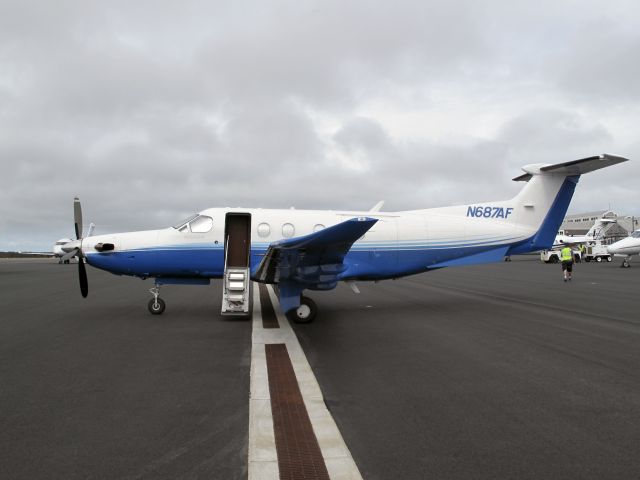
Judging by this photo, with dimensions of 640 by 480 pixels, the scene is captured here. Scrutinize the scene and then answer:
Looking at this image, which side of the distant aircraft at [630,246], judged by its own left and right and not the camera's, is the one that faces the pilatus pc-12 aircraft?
left

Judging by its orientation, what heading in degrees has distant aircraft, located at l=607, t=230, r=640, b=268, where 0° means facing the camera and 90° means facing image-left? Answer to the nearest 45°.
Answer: approximately 90°

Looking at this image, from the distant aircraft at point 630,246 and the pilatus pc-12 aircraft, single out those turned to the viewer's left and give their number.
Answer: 2

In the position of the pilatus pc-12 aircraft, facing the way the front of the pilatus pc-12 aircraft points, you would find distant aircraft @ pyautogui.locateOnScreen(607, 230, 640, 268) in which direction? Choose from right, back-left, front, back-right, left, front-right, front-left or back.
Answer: back-right

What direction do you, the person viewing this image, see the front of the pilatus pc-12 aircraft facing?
facing to the left of the viewer
